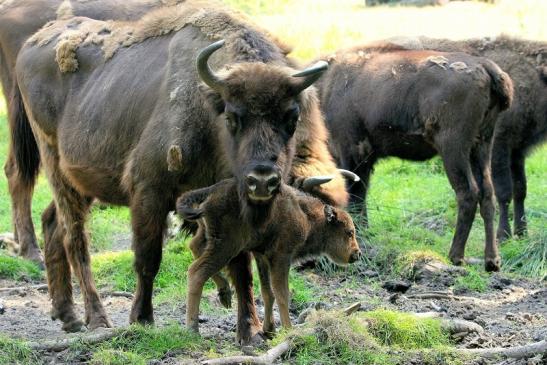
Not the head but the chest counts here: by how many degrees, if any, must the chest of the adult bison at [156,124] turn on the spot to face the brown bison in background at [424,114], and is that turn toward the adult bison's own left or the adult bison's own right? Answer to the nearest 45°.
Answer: approximately 90° to the adult bison's own left

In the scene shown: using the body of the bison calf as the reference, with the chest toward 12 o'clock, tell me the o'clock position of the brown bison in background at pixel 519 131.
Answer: The brown bison in background is roughly at 10 o'clock from the bison calf.

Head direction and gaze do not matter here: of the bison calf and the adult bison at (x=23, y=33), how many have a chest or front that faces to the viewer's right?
2

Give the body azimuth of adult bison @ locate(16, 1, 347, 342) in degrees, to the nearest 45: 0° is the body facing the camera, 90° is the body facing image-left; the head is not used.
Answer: approximately 315°

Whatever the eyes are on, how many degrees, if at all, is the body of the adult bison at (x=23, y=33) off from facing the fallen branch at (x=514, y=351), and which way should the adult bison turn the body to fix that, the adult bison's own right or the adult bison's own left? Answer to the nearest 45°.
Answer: approximately 45° to the adult bison's own right

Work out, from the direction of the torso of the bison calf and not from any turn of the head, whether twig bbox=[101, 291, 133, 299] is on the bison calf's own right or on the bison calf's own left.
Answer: on the bison calf's own left

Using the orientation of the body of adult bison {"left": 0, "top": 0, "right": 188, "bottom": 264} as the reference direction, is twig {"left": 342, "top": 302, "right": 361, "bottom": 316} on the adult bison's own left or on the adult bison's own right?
on the adult bison's own right

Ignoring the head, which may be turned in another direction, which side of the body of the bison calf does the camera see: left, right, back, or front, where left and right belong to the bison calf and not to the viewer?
right

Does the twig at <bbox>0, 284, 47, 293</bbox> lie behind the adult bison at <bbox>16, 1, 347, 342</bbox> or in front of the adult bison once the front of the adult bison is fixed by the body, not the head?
behind

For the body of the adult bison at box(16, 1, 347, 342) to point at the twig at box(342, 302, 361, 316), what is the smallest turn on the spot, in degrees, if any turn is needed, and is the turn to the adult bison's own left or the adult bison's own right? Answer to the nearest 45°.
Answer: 0° — it already faces it

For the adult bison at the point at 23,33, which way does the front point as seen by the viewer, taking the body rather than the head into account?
to the viewer's right
